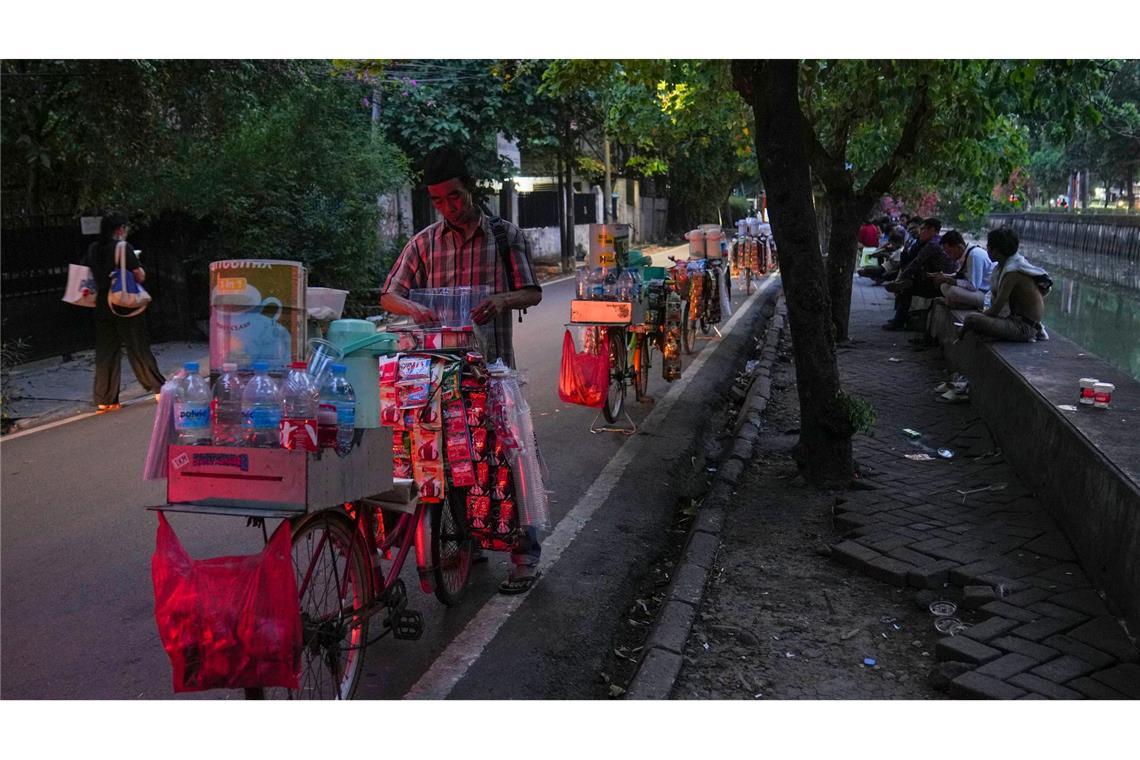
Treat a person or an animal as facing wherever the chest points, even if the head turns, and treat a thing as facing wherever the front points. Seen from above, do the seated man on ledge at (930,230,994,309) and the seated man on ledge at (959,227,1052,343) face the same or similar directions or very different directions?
same or similar directions

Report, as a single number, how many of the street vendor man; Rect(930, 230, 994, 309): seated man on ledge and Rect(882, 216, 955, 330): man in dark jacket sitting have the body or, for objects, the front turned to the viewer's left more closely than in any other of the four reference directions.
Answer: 2

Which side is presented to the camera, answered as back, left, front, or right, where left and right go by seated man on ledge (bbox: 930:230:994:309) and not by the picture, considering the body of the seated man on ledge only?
left

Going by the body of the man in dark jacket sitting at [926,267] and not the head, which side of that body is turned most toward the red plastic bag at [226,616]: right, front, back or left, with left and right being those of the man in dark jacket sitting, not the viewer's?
left

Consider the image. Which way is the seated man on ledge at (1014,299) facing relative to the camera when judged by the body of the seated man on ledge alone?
to the viewer's left

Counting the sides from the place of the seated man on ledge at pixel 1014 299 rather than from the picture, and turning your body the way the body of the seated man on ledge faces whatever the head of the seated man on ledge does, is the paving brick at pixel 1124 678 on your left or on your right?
on your left

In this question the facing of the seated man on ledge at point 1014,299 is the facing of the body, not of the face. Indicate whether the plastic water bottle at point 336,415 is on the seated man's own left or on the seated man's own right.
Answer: on the seated man's own left

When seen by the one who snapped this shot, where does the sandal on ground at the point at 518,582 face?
facing the viewer and to the left of the viewer

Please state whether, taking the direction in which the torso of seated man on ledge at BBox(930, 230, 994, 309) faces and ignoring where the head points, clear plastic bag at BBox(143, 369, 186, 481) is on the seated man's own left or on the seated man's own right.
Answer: on the seated man's own left

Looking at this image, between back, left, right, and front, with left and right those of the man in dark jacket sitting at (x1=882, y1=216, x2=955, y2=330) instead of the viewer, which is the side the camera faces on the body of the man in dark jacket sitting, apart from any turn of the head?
left

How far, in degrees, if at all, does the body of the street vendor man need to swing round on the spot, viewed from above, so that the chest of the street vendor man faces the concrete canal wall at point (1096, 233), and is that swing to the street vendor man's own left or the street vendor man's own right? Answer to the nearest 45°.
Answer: approximately 135° to the street vendor man's own left

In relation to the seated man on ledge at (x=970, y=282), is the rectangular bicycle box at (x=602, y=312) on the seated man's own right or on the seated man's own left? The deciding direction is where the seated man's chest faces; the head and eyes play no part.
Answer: on the seated man's own left

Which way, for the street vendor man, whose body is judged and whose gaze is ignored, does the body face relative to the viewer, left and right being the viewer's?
facing the viewer

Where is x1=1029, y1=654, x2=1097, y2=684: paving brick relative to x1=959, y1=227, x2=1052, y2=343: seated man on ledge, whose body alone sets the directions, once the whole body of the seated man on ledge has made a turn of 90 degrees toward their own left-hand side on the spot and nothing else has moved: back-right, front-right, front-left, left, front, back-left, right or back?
front

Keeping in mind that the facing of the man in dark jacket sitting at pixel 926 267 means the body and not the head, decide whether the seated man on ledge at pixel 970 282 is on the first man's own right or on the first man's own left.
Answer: on the first man's own left

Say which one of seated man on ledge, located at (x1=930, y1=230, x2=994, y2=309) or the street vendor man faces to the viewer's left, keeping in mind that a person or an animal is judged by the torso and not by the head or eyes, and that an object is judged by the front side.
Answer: the seated man on ledge

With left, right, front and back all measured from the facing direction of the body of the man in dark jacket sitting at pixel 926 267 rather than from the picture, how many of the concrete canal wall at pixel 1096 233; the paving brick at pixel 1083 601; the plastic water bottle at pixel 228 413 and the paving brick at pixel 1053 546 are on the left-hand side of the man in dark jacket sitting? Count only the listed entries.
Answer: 3
